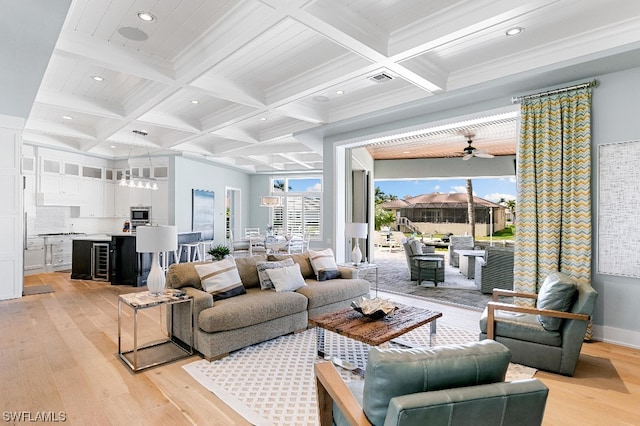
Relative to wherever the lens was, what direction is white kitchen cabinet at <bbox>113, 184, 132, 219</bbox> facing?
facing the viewer and to the left of the viewer

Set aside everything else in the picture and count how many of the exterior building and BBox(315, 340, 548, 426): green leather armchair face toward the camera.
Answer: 1

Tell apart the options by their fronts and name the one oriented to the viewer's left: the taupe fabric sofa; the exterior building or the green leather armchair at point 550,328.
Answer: the green leather armchair

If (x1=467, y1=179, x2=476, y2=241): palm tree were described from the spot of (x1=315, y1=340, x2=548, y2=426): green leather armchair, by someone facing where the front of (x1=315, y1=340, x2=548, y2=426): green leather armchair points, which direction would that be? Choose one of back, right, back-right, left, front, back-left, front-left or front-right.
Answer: front-right

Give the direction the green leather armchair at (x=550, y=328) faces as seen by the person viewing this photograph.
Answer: facing to the left of the viewer

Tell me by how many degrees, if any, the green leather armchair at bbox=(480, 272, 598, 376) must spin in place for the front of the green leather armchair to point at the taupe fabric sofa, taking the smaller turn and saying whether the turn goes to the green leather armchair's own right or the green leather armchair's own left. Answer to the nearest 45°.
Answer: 0° — it already faces it

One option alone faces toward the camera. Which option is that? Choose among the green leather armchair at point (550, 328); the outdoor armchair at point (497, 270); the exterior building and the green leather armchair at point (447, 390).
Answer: the exterior building

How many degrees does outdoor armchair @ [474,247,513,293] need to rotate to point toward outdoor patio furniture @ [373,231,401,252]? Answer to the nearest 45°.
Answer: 0° — it already faces it

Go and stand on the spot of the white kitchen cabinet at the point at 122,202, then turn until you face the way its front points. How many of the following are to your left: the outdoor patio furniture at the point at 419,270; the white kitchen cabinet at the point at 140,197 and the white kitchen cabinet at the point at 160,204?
3

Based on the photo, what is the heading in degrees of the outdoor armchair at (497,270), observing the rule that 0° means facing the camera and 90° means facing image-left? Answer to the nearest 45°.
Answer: approximately 135°

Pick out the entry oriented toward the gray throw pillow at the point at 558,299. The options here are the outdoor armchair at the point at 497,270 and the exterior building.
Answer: the exterior building

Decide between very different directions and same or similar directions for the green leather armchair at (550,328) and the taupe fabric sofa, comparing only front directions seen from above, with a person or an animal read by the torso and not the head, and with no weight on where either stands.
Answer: very different directions

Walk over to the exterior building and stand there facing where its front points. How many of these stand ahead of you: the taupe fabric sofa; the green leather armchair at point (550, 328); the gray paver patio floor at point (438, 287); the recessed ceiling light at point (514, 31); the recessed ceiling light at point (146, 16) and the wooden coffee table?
6

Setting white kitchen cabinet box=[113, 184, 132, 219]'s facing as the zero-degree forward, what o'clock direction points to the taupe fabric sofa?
The taupe fabric sofa is roughly at 10 o'clock from the white kitchen cabinet.

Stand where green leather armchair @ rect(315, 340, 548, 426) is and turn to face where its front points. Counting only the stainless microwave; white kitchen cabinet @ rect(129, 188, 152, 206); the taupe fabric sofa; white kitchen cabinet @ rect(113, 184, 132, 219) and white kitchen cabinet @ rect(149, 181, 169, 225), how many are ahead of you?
5

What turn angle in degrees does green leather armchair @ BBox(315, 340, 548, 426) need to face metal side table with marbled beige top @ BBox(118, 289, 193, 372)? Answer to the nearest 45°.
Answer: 0° — it already faces it

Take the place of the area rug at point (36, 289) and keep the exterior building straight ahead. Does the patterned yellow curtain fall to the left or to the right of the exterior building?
right

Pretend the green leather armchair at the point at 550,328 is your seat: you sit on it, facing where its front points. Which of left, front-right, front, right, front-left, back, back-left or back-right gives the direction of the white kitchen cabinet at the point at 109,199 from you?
front

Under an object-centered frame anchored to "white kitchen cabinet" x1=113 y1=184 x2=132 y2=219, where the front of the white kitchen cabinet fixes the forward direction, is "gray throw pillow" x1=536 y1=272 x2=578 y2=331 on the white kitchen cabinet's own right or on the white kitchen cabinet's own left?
on the white kitchen cabinet's own left
